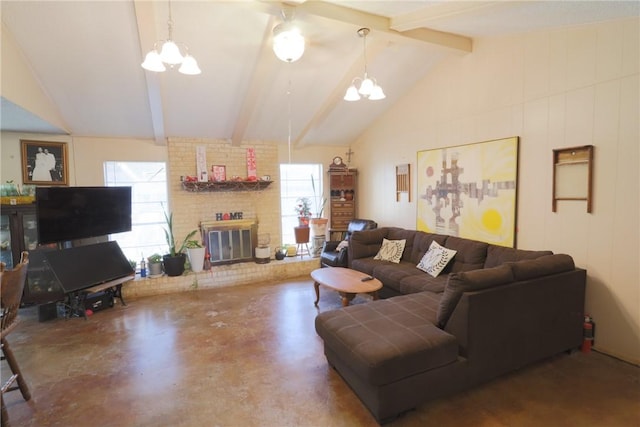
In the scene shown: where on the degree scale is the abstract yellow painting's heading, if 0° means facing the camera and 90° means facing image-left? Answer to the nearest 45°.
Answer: approximately 45°

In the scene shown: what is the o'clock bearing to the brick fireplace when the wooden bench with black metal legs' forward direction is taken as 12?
The brick fireplace is roughly at 10 o'clock from the wooden bench with black metal legs.

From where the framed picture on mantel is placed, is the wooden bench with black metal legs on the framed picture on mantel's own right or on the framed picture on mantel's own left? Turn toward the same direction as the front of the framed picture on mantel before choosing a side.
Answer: on the framed picture on mantel's own right

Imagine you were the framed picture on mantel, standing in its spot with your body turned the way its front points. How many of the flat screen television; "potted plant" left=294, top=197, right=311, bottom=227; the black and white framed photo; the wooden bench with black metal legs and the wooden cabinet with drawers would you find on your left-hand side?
2

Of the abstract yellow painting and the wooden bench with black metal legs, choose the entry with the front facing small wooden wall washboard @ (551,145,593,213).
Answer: the wooden bench with black metal legs

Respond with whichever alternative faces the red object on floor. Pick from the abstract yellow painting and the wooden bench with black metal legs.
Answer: the wooden bench with black metal legs

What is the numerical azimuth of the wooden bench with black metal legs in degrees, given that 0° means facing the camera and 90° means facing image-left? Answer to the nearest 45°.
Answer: approximately 315°

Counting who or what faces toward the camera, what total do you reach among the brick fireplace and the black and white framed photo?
2

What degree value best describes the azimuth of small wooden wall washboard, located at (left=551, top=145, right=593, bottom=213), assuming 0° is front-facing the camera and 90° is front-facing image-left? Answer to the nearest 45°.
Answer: approximately 45°

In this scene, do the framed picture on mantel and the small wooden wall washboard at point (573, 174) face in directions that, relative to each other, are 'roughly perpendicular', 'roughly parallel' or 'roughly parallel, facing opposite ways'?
roughly perpendicular
